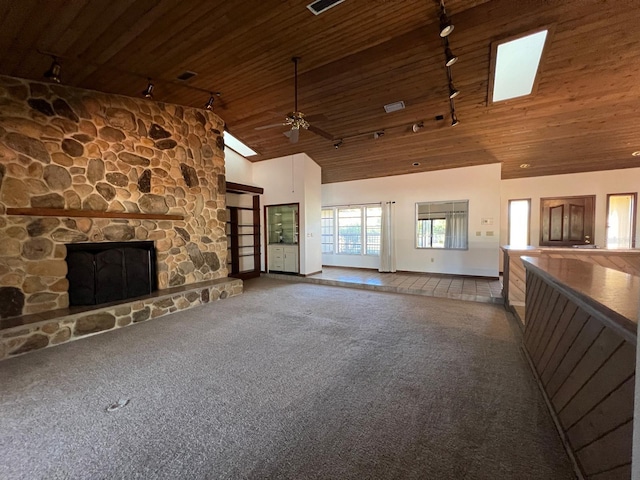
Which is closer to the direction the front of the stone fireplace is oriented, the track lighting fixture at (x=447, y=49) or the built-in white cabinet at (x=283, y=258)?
the track lighting fixture

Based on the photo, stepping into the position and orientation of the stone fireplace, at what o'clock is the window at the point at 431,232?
The window is roughly at 11 o'clock from the stone fireplace.

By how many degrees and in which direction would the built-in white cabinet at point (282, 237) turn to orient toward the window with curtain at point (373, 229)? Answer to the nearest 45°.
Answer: approximately 90° to its left

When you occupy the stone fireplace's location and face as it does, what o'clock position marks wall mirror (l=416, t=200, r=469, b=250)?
The wall mirror is roughly at 11 o'clock from the stone fireplace.

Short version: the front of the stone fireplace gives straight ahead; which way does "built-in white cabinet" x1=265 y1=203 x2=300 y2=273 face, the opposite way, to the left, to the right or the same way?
to the right

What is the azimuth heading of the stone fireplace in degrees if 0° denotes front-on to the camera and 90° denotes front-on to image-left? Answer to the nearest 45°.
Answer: approximately 315°

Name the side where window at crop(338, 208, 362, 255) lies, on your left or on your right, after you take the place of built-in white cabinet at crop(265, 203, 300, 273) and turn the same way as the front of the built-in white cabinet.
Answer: on your left

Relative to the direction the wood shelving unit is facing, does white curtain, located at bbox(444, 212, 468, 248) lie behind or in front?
in front

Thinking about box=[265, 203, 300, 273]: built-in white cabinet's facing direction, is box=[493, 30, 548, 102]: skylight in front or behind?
in front
